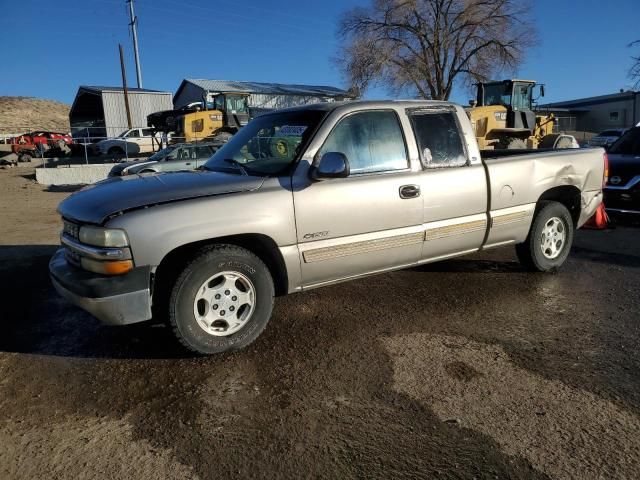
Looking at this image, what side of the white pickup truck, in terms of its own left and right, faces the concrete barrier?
left

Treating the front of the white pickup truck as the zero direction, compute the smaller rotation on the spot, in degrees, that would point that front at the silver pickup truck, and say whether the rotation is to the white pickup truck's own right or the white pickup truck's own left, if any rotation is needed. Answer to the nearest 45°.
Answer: approximately 90° to the white pickup truck's own left

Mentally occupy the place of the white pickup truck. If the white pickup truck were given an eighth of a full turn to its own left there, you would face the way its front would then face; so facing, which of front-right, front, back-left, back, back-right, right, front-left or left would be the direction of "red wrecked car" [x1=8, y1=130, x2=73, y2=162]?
right

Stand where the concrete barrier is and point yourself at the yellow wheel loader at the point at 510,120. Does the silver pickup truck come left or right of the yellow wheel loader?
right

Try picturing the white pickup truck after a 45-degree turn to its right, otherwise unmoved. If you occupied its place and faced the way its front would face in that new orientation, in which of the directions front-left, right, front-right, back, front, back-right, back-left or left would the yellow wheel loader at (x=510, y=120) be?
back

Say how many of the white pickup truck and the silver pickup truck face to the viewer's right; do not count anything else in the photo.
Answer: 0

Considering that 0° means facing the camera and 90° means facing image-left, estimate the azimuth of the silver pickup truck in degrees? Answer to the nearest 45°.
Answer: approximately 45°

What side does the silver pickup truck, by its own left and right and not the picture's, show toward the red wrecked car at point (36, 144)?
right

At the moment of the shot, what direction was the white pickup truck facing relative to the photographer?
facing to the left of the viewer
